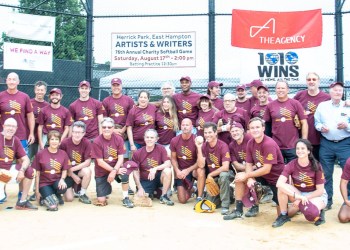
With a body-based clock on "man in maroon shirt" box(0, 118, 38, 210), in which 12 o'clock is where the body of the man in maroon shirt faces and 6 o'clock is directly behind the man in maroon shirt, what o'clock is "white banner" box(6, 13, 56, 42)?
The white banner is roughly at 6 o'clock from the man in maroon shirt.

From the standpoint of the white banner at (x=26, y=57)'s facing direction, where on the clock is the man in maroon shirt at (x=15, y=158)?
The man in maroon shirt is roughly at 12 o'clock from the white banner.

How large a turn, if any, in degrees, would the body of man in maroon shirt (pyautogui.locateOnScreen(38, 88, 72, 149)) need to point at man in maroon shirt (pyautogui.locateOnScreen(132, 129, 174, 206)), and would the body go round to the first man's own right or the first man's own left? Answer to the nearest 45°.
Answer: approximately 45° to the first man's own left

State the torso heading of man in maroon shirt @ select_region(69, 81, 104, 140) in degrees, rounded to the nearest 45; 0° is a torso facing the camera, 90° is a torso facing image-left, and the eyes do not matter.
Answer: approximately 0°
